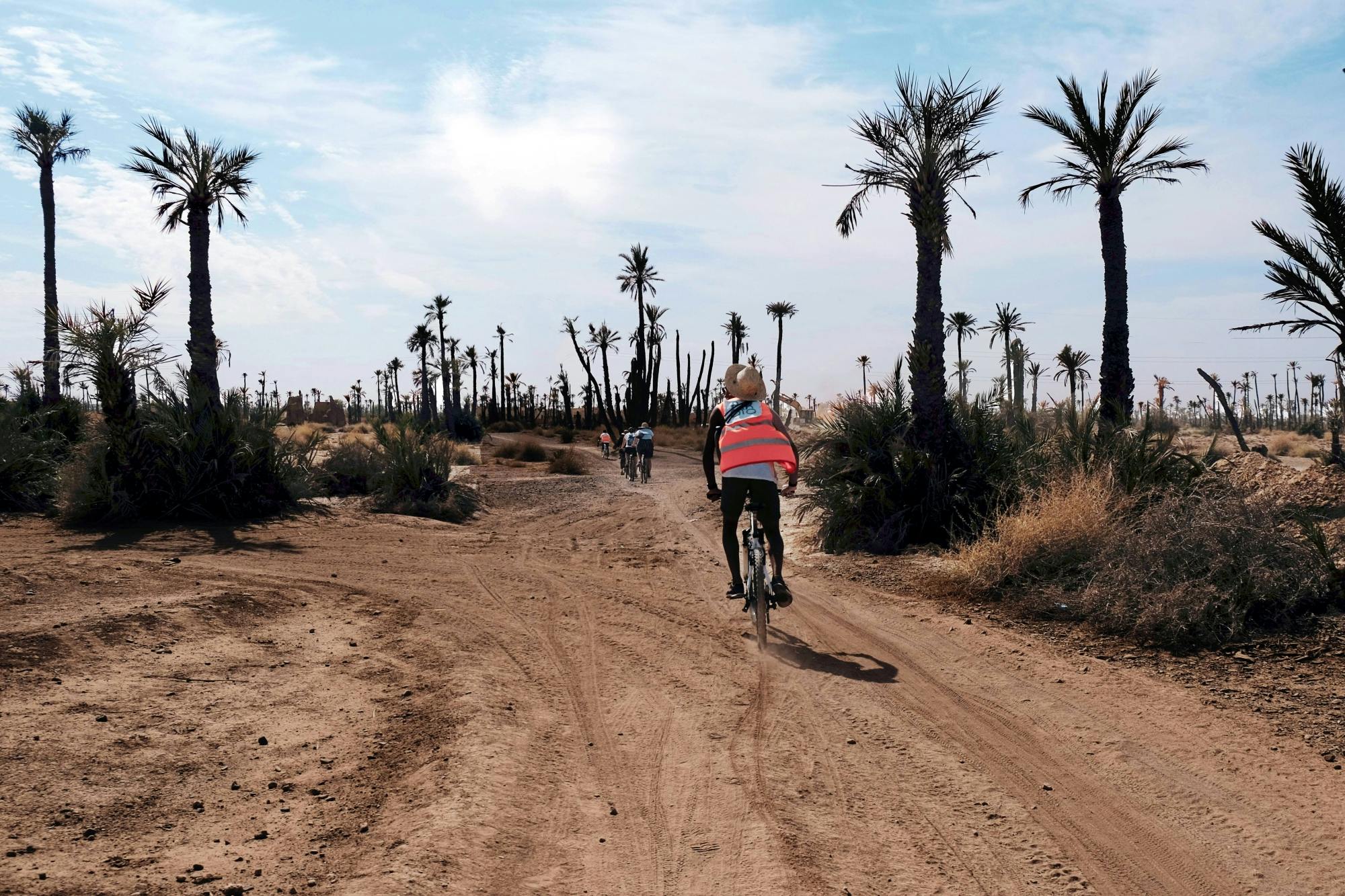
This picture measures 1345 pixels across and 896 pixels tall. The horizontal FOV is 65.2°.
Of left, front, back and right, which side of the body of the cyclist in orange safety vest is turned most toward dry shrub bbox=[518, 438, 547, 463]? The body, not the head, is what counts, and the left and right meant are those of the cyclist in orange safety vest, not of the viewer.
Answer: front

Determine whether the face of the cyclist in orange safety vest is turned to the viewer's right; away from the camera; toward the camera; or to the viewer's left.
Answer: away from the camera

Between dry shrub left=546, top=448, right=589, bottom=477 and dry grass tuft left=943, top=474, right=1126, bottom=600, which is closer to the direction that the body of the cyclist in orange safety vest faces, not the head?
the dry shrub

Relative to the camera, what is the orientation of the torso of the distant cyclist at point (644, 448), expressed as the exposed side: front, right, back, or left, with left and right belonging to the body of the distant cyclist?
back

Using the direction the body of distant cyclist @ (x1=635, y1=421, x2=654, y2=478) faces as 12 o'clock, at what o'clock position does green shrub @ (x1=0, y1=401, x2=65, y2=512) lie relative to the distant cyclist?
The green shrub is roughly at 7 o'clock from the distant cyclist.

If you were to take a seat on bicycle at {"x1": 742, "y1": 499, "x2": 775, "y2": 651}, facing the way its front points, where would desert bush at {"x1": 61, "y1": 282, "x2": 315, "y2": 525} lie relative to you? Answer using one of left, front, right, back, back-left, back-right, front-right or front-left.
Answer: front-left

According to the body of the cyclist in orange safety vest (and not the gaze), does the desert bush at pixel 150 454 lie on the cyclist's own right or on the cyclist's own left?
on the cyclist's own left

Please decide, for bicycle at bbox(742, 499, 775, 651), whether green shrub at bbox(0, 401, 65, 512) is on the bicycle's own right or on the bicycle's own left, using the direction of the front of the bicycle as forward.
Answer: on the bicycle's own left

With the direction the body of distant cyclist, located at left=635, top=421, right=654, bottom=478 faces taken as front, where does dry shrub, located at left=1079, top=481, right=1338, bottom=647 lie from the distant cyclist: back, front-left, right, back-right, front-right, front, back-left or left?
back

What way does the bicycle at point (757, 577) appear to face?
away from the camera

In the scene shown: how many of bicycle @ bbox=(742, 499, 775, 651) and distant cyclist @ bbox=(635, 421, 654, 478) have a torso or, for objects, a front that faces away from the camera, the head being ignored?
2

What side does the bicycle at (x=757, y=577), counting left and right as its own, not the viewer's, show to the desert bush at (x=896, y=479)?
front

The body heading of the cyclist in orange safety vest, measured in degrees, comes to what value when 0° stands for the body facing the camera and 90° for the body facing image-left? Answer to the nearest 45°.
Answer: approximately 180°
